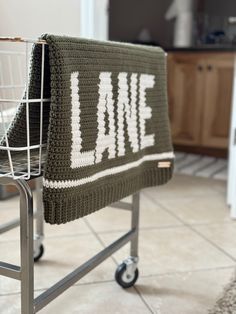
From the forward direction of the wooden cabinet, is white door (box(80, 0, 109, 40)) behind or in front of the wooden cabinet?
in front

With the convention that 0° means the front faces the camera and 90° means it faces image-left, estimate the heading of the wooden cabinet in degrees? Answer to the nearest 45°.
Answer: approximately 0°

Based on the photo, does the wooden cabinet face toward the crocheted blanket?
yes
